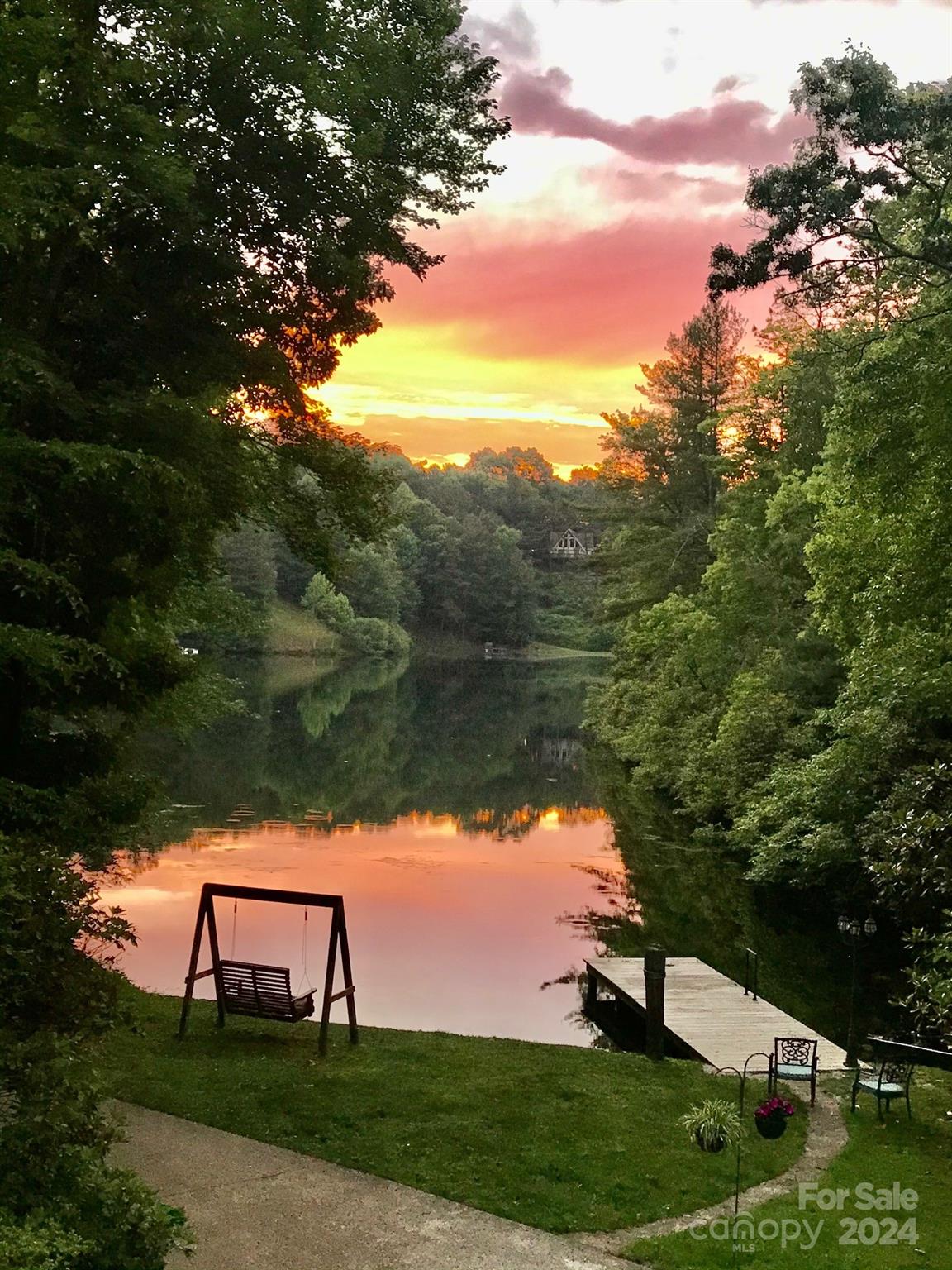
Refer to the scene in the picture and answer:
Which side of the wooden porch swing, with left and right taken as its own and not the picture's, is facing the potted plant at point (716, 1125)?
right

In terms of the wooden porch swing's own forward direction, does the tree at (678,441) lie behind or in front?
in front

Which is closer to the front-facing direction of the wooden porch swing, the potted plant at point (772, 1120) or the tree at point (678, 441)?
the tree

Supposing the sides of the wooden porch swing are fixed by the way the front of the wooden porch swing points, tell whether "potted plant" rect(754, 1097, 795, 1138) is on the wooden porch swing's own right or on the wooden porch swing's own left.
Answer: on the wooden porch swing's own right

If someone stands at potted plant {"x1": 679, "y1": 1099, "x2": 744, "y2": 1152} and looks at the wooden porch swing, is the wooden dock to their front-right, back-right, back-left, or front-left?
front-right

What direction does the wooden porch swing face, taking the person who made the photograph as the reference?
facing away from the viewer and to the right of the viewer

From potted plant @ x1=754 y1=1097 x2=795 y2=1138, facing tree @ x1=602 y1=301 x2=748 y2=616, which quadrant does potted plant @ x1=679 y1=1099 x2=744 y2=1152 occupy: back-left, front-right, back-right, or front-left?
back-left

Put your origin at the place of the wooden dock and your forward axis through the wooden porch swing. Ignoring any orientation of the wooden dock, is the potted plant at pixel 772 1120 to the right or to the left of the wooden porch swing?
left
